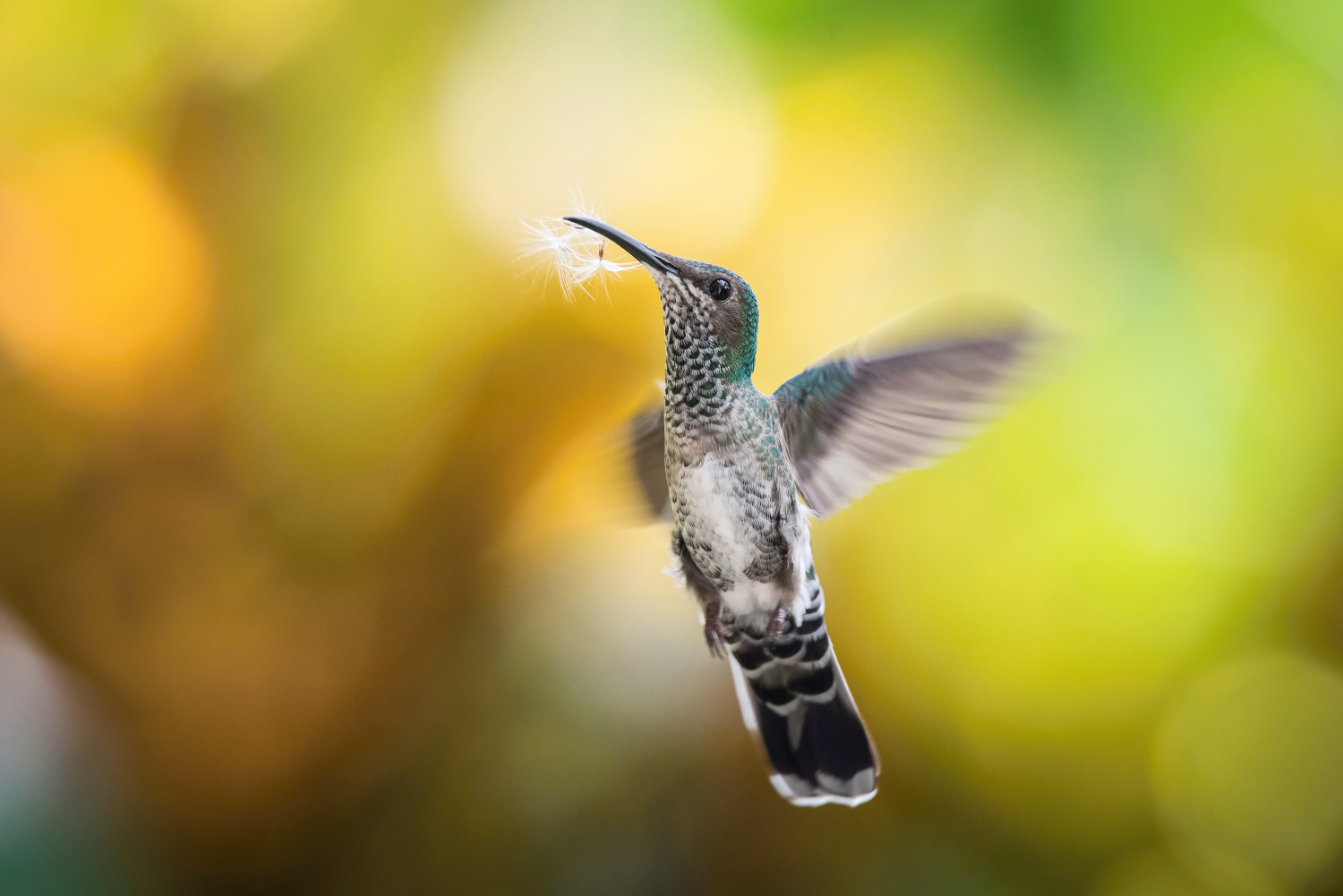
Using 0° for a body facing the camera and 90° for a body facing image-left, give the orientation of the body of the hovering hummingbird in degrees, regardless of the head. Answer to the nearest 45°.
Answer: approximately 45°
